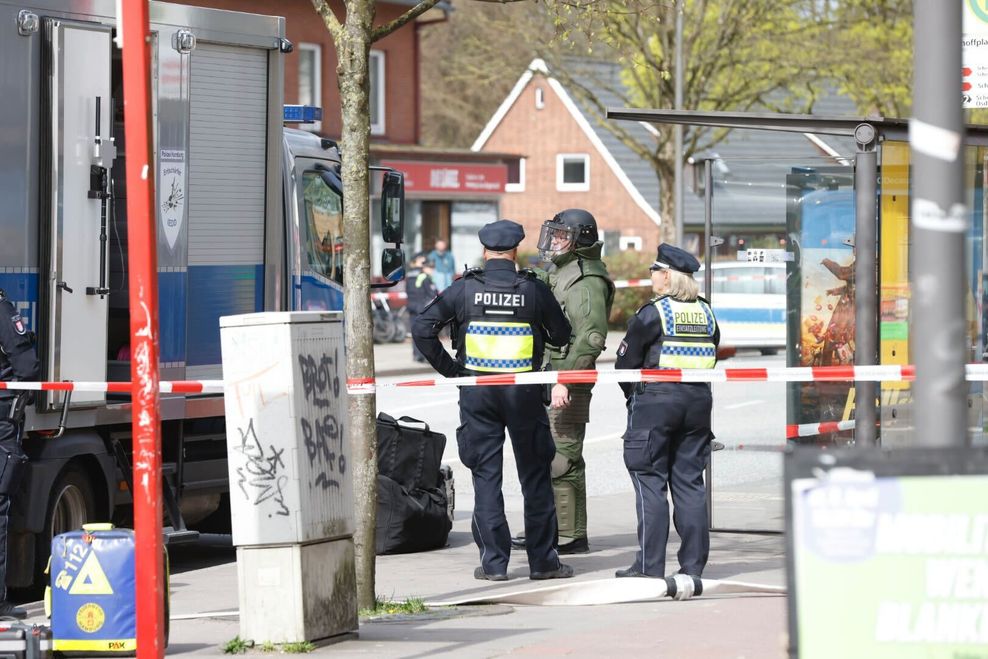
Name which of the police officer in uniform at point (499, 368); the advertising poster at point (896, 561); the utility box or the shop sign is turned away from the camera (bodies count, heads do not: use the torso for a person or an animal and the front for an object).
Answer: the police officer in uniform

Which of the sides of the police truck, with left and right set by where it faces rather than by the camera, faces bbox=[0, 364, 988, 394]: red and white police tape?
right

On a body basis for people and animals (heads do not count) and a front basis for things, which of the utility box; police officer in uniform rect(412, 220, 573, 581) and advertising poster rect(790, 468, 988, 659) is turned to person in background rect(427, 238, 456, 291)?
the police officer in uniform

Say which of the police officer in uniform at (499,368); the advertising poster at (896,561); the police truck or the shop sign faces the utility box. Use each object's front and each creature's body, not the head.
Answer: the shop sign

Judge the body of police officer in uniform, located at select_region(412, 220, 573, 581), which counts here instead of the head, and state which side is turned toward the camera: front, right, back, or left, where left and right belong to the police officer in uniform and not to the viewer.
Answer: back

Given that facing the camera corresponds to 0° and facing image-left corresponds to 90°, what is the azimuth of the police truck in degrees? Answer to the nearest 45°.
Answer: approximately 225°

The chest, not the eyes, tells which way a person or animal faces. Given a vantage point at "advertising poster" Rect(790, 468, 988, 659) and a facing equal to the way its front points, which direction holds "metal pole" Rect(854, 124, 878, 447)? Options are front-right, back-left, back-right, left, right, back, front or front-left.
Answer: back

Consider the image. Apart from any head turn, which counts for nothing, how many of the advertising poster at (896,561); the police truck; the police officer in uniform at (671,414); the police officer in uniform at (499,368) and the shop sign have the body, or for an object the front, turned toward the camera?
2

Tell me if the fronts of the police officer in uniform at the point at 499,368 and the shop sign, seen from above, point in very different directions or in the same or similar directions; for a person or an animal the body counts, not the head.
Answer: very different directions

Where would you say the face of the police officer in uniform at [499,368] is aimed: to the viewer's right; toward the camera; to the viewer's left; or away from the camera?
away from the camera

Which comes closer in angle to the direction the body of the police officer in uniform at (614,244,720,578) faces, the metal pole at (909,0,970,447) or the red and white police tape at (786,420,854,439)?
the red and white police tape

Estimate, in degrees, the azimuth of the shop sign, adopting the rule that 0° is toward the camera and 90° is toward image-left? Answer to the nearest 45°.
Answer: approximately 0°

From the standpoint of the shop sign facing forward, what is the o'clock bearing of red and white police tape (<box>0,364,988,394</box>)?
The red and white police tape is roughly at 12 o'clock from the shop sign.

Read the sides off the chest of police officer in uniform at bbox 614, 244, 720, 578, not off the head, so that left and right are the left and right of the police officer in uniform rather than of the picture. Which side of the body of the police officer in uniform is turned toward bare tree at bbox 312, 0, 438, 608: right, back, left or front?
left

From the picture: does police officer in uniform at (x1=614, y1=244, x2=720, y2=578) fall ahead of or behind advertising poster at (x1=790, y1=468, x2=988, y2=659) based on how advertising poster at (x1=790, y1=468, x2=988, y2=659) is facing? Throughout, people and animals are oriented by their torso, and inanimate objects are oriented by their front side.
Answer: behind
